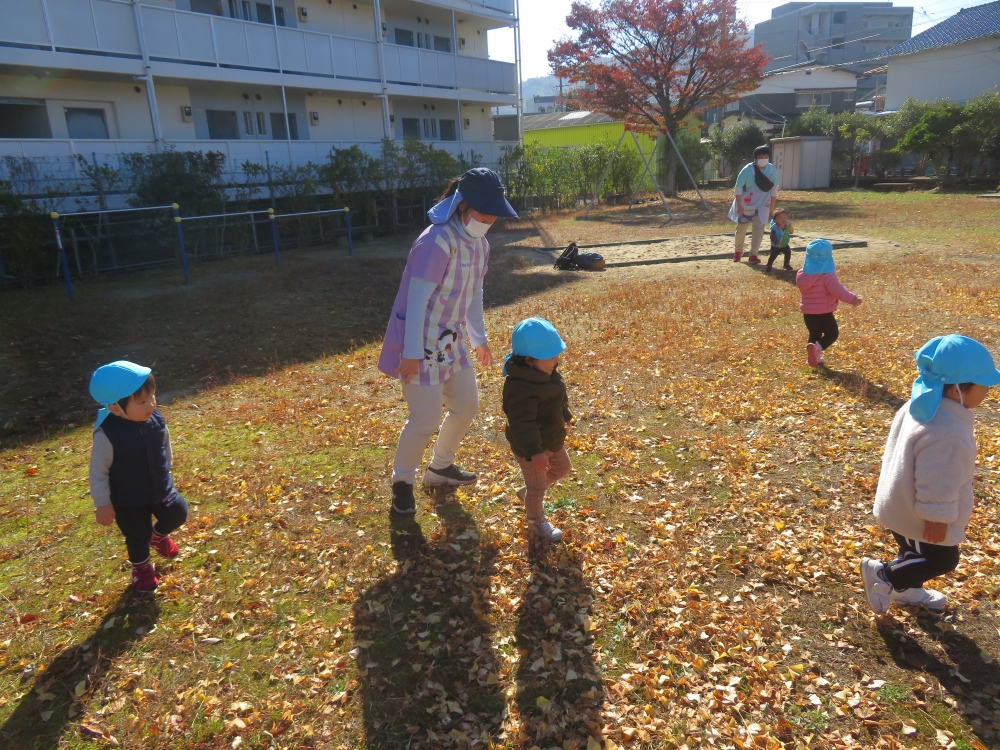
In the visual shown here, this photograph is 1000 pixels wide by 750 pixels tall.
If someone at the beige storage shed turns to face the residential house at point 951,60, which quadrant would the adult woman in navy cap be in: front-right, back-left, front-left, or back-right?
back-right

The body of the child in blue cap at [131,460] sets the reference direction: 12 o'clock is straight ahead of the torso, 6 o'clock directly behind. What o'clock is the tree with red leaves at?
The tree with red leaves is roughly at 9 o'clock from the child in blue cap.

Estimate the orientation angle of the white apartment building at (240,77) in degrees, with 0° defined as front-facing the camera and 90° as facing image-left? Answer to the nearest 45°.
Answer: approximately 315°

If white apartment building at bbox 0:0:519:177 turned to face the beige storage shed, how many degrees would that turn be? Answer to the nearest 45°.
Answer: approximately 45° to its left

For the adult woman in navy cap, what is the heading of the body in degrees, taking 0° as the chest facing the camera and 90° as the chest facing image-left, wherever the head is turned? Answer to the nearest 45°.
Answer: approximately 315°

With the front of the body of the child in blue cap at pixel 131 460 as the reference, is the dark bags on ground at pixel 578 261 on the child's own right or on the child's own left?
on the child's own left

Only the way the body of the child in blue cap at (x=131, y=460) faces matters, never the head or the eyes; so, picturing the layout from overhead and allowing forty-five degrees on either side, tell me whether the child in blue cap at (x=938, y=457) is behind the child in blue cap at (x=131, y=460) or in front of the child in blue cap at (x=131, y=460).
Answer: in front

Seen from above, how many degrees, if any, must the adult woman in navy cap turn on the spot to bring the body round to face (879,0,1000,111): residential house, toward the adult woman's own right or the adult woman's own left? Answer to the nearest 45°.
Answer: approximately 90° to the adult woman's own left
